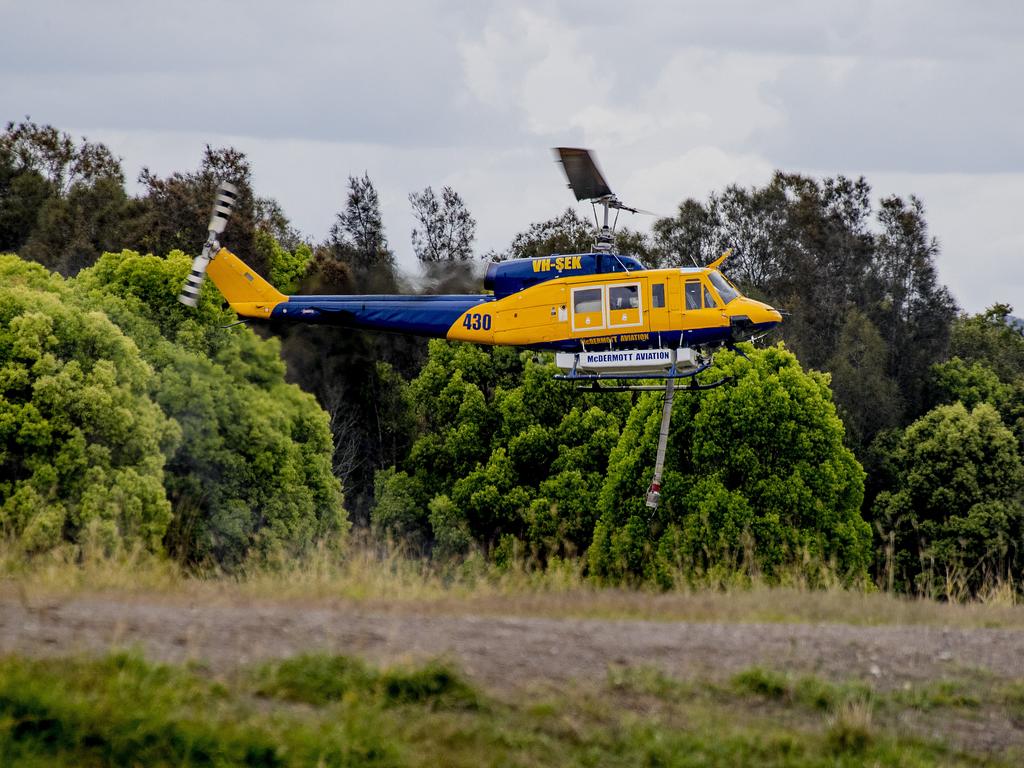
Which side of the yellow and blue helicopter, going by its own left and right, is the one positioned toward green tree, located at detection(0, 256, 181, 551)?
back

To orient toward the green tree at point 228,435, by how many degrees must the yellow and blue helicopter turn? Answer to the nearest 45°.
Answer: approximately 180°

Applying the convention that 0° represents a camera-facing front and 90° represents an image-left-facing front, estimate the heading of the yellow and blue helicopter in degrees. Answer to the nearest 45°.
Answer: approximately 270°
